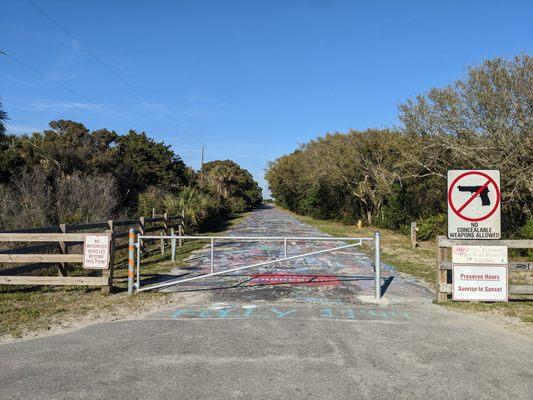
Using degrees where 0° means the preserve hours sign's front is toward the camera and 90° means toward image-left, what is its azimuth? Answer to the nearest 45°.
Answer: approximately 0°

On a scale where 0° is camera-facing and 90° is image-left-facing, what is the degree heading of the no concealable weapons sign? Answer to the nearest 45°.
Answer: approximately 0°

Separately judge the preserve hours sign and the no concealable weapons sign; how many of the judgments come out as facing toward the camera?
2

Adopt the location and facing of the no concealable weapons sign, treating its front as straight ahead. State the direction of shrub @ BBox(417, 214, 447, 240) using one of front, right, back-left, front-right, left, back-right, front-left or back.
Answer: back

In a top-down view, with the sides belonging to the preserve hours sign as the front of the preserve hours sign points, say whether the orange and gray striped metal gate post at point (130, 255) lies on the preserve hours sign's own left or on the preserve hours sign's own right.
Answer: on the preserve hours sign's own right

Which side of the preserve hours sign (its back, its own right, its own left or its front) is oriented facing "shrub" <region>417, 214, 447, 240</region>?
back
